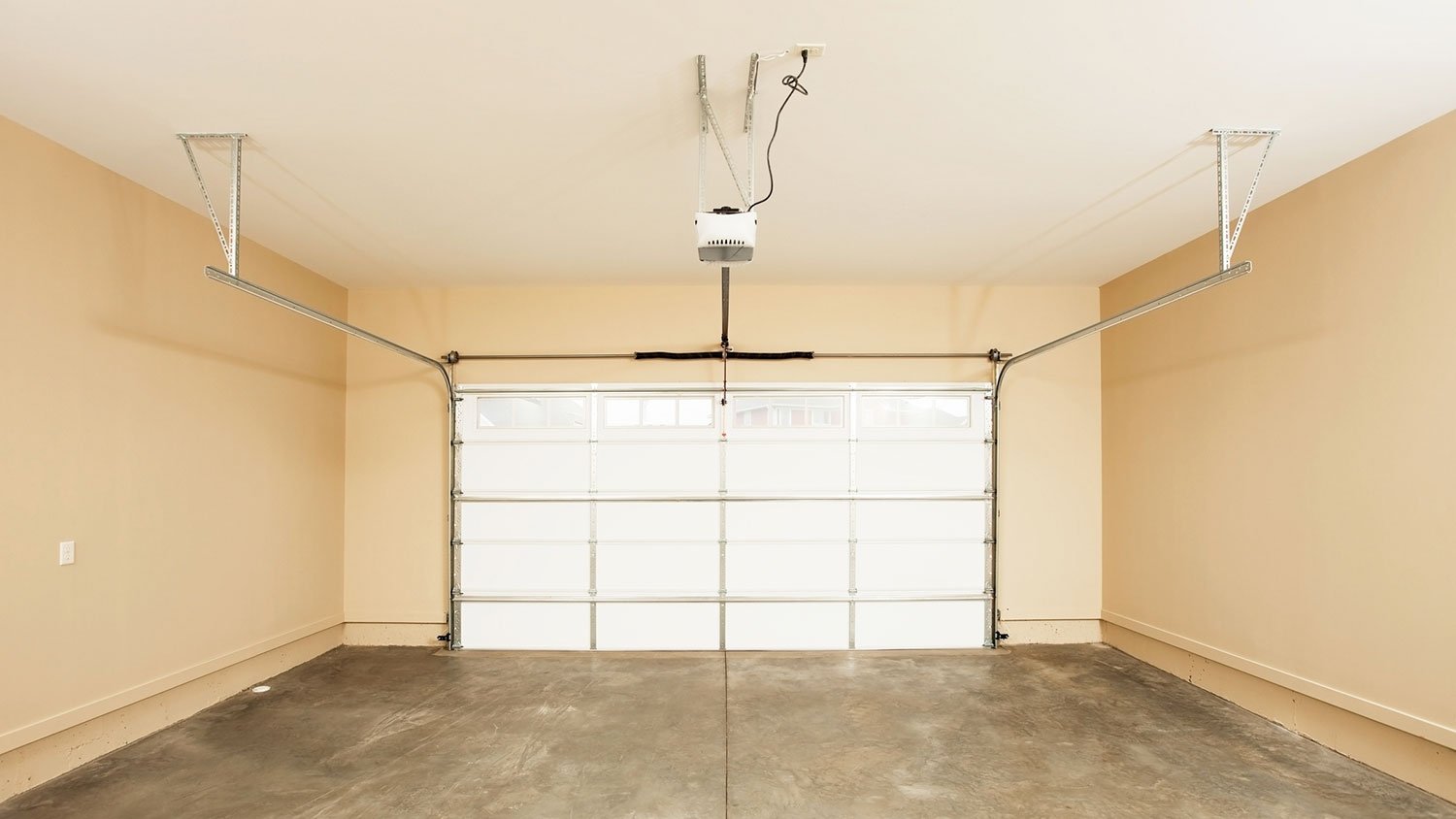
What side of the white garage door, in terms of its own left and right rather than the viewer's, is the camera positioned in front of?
back
